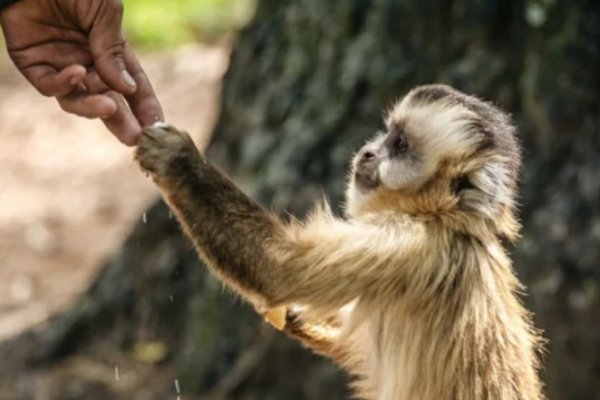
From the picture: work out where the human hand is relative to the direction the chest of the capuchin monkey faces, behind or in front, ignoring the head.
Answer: in front

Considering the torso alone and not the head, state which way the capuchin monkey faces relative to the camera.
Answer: to the viewer's left
